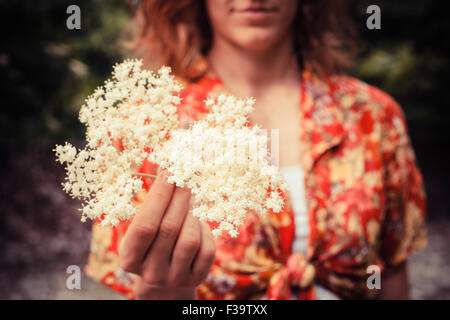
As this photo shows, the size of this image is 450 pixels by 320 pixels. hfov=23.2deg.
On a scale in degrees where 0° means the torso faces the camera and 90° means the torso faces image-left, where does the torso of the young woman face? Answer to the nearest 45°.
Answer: approximately 0°
